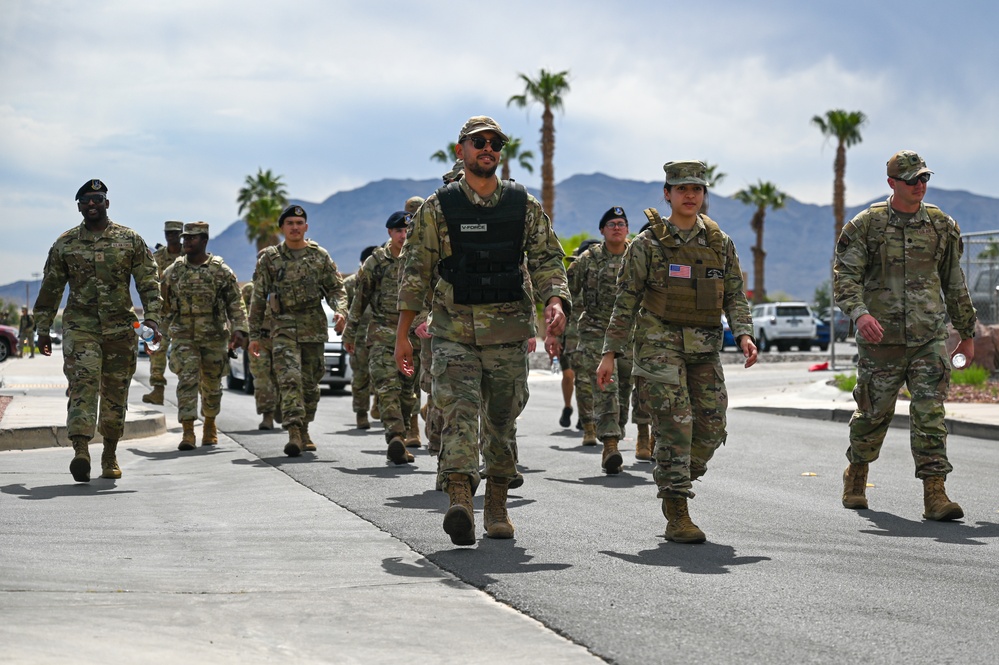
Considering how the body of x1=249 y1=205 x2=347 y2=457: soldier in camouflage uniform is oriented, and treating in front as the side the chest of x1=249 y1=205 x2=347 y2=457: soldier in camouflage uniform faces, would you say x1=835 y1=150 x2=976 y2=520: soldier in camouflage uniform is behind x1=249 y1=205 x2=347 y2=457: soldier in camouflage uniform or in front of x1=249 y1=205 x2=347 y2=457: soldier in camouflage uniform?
in front

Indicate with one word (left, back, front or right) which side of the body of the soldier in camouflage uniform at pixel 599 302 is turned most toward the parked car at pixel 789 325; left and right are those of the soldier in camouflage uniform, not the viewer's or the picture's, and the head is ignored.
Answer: back

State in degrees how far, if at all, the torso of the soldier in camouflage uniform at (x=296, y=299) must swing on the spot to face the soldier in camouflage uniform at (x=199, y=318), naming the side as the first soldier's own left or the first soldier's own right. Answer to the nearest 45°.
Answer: approximately 135° to the first soldier's own right

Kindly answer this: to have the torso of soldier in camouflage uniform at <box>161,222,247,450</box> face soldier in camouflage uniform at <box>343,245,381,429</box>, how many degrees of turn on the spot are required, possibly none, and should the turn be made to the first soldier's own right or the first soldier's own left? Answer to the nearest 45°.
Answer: approximately 90° to the first soldier's own left

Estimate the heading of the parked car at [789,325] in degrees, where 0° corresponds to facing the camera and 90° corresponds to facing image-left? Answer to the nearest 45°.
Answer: approximately 135°

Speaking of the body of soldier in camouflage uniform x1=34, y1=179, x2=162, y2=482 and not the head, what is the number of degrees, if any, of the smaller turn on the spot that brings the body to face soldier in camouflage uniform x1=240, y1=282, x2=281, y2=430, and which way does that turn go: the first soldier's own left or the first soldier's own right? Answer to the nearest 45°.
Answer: approximately 135° to the first soldier's own left

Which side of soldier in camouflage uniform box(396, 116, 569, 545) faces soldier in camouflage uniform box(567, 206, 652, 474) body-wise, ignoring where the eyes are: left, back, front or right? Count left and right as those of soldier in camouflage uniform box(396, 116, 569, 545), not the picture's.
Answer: back
